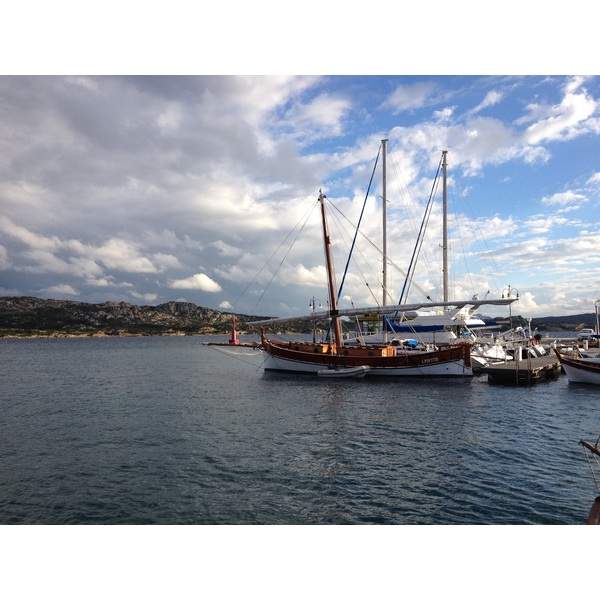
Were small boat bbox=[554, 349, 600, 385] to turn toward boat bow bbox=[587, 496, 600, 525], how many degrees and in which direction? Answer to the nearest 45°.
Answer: approximately 90° to its left

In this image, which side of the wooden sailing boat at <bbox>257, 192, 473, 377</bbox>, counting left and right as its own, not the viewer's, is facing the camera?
left

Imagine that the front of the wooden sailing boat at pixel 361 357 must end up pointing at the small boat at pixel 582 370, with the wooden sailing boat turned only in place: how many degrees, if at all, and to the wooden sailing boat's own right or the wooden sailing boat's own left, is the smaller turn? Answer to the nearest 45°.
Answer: approximately 180°

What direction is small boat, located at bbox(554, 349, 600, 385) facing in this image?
to the viewer's left

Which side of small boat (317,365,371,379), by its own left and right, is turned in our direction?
right
